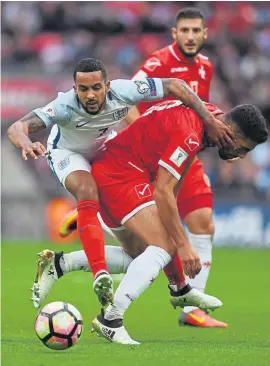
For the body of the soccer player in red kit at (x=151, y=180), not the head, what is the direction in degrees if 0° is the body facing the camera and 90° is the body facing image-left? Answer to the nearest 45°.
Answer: approximately 270°

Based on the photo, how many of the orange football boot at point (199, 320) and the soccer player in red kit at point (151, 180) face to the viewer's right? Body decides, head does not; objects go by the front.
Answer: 2

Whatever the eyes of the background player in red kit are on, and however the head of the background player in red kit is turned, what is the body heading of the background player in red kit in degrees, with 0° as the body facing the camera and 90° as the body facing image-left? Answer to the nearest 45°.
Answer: approximately 315°

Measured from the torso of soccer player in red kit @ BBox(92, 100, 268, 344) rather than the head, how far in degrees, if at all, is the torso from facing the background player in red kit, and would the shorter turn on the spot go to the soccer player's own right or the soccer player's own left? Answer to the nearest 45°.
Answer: approximately 90° to the soccer player's own left

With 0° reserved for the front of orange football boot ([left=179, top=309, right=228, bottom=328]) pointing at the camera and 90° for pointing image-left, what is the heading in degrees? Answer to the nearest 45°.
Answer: approximately 270°

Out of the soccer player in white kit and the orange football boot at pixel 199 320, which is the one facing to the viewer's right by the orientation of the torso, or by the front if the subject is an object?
the orange football boot
